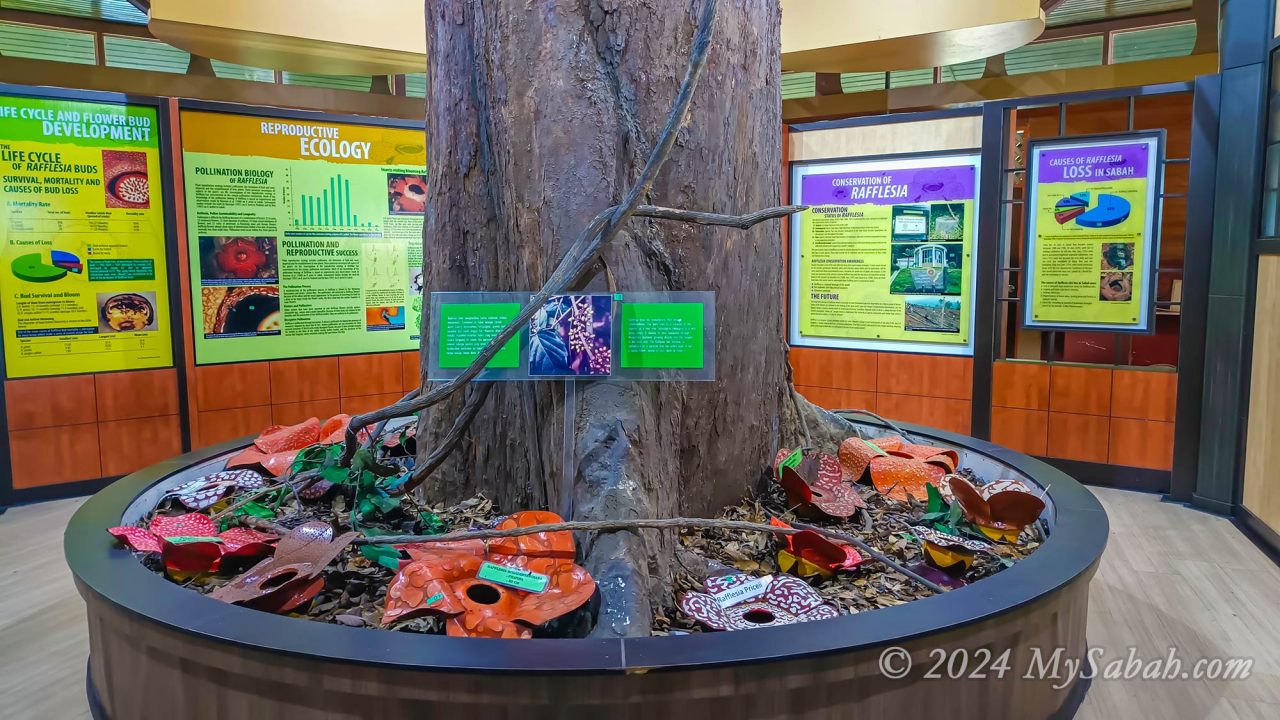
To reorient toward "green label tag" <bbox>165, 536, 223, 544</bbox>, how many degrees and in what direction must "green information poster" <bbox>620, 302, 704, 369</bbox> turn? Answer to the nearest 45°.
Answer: approximately 90° to its right

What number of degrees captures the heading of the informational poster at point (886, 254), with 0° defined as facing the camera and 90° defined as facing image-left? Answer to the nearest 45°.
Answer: approximately 45°

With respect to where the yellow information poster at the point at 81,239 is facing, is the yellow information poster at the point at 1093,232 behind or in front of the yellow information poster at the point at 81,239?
in front

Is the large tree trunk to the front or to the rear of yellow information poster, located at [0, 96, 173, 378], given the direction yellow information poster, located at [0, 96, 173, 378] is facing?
to the front

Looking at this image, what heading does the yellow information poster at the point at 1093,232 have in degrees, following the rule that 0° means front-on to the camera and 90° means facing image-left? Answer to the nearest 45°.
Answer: approximately 45°

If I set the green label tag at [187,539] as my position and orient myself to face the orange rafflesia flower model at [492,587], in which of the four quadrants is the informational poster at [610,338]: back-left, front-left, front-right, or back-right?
front-left

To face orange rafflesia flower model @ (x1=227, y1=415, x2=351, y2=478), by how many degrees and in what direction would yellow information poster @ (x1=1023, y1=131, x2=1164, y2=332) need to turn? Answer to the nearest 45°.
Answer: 0° — it already faces it

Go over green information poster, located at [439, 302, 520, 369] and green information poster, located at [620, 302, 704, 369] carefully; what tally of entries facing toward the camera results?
2

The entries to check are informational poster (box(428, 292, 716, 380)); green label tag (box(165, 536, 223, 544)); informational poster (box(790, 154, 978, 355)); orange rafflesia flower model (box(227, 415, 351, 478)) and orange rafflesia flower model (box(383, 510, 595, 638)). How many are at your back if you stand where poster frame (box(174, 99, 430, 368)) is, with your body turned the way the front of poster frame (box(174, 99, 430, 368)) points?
0

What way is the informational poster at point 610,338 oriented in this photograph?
toward the camera

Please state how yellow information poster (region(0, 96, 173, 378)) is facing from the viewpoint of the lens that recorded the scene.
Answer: facing the viewer and to the right of the viewer

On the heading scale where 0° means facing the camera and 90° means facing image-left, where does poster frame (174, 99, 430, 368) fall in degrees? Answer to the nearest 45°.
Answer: approximately 315°

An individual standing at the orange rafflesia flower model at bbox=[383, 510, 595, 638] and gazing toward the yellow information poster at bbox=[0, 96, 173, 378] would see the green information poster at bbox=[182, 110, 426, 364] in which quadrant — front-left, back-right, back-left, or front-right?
front-right

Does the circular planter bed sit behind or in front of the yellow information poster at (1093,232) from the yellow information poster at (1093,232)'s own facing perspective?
in front

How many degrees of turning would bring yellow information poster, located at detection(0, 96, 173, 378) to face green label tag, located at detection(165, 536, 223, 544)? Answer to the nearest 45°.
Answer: approximately 45° to its right
